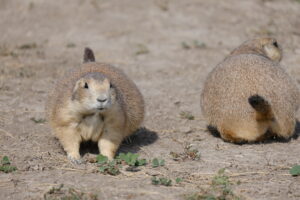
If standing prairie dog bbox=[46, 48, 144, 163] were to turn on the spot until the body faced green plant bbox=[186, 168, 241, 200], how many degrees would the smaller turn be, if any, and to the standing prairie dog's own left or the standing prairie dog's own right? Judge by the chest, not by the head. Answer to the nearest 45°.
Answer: approximately 45° to the standing prairie dog's own left

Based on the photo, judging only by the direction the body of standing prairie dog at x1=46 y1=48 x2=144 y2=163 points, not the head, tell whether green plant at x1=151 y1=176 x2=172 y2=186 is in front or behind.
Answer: in front

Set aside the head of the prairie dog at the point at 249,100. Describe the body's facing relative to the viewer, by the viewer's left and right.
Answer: facing away from the viewer

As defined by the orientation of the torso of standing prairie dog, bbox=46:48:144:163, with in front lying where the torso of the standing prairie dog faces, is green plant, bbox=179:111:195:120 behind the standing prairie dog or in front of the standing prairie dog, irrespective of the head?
behind

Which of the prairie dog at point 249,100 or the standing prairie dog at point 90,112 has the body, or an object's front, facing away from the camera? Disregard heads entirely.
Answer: the prairie dog

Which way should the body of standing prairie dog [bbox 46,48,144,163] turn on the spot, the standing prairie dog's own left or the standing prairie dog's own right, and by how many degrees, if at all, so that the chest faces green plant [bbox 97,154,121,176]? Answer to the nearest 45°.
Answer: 0° — it already faces it

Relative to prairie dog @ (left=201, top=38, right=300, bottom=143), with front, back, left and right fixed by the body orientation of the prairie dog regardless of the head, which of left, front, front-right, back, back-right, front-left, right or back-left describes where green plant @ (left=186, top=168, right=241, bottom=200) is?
back

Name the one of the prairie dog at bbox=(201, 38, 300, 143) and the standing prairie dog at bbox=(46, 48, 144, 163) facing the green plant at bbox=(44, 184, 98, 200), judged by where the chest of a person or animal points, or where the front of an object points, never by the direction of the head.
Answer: the standing prairie dog

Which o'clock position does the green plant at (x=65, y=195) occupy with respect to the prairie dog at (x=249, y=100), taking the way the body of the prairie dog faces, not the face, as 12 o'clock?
The green plant is roughly at 7 o'clock from the prairie dog.

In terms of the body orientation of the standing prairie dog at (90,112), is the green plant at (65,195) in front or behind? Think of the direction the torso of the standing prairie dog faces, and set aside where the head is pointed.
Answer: in front

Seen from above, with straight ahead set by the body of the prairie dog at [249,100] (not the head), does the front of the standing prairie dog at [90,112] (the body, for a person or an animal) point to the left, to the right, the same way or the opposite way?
the opposite way

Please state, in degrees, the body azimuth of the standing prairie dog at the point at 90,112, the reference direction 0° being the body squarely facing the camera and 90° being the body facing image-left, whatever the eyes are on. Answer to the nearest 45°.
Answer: approximately 0°

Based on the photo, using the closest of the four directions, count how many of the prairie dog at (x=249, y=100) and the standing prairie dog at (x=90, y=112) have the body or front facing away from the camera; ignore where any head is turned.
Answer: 1

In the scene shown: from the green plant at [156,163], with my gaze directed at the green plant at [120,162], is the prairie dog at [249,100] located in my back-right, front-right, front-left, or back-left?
back-right

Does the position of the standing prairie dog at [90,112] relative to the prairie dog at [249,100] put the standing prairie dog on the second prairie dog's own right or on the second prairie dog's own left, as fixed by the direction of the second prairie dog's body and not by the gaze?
on the second prairie dog's own left
